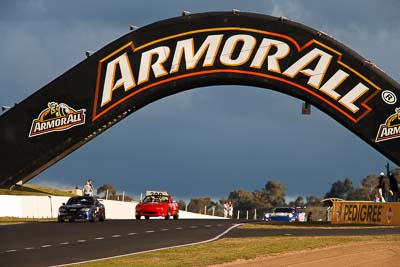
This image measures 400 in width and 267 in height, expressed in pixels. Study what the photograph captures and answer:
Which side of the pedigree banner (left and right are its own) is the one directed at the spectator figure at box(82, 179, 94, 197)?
right

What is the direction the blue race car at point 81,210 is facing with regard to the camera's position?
facing the viewer and to the left of the viewer

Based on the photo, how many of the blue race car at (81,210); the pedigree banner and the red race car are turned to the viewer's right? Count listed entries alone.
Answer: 0

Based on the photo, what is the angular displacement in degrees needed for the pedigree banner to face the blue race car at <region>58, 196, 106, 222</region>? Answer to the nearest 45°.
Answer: approximately 90° to its right

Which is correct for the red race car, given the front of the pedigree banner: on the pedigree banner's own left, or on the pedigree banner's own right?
on the pedigree banner's own right

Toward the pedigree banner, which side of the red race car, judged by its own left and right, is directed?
left

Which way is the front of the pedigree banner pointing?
toward the camera

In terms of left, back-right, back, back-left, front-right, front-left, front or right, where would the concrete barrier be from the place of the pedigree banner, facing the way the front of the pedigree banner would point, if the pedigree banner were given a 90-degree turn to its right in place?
front
